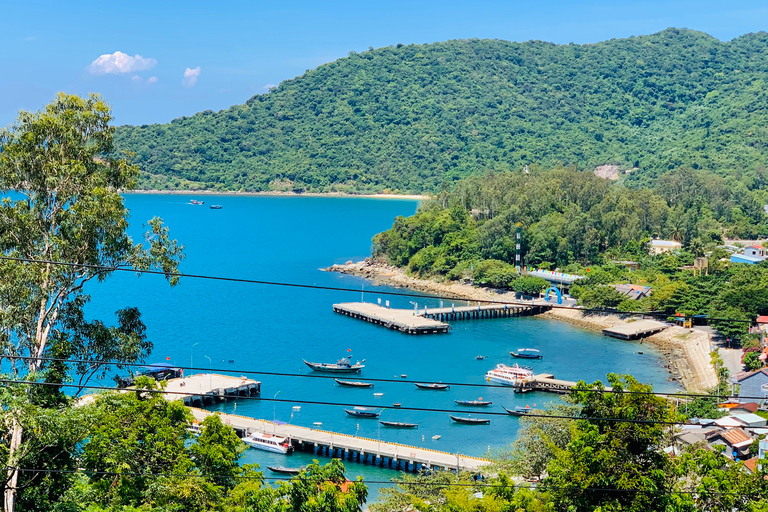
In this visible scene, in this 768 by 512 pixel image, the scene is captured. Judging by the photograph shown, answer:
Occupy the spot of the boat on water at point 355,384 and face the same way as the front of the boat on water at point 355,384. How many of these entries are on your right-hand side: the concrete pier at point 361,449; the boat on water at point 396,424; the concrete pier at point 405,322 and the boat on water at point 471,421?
1

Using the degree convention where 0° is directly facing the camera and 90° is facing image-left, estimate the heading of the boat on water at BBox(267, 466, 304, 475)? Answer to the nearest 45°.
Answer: approximately 90°

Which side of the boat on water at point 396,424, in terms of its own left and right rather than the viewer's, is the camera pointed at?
left

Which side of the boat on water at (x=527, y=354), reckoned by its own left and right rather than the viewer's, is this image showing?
left

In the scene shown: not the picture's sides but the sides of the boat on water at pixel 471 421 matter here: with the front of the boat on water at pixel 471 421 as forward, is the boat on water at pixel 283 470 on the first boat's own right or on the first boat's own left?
on the first boat's own left

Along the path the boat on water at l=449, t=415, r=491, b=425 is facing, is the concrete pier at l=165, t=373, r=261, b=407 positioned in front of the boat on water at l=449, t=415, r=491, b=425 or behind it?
in front

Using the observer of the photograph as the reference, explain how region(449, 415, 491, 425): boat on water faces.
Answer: facing to the left of the viewer

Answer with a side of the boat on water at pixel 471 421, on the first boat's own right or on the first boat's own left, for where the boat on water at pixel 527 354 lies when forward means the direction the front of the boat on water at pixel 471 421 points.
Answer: on the first boat's own right

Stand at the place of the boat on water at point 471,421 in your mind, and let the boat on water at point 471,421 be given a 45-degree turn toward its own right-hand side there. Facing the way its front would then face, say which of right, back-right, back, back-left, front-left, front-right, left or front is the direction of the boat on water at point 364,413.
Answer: front-left

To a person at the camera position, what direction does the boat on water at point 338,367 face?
facing to the left of the viewer

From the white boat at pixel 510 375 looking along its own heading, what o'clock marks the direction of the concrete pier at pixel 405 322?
The concrete pier is roughly at 2 o'clock from the white boat.

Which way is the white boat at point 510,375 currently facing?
to the viewer's left

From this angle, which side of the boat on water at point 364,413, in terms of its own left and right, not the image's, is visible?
left

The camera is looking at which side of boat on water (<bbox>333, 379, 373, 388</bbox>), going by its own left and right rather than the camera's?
left

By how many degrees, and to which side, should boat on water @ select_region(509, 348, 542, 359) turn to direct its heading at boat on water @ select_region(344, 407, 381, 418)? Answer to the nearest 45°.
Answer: approximately 45° to its left
